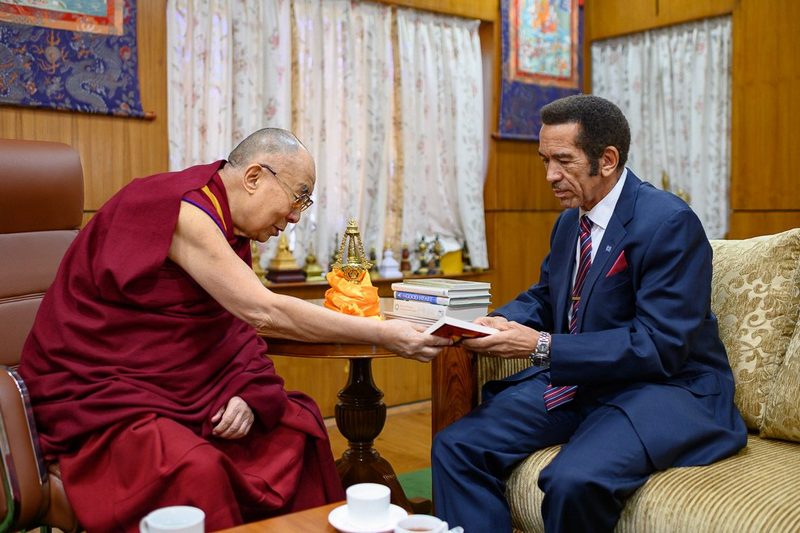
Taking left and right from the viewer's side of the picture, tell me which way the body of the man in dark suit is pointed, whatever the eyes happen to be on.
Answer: facing the viewer and to the left of the viewer

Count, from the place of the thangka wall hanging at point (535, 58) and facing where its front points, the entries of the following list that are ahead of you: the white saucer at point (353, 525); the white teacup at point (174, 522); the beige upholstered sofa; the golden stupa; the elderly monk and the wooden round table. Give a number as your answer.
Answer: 6

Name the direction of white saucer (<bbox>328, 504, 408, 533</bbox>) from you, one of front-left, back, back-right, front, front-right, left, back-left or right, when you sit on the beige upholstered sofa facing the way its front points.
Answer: front

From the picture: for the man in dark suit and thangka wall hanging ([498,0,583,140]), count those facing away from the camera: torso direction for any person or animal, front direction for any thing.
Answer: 0

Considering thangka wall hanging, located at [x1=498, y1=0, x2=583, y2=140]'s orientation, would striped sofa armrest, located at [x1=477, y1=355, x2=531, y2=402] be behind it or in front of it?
in front

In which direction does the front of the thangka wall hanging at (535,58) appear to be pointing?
toward the camera

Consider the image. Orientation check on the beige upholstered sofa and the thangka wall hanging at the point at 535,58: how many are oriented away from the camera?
0

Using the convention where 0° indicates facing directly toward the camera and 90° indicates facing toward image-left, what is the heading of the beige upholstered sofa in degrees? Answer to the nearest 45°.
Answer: approximately 45°

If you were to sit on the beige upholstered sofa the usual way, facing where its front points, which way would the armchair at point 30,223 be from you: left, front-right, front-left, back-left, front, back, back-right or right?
front-right

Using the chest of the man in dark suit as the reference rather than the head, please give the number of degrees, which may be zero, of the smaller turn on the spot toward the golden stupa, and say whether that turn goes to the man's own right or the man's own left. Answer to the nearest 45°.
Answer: approximately 90° to the man's own right

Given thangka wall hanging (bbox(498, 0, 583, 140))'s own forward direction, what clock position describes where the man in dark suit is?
The man in dark suit is roughly at 12 o'clock from the thangka wall hanging.

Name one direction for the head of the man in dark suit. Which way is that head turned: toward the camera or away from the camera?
toward the camera
